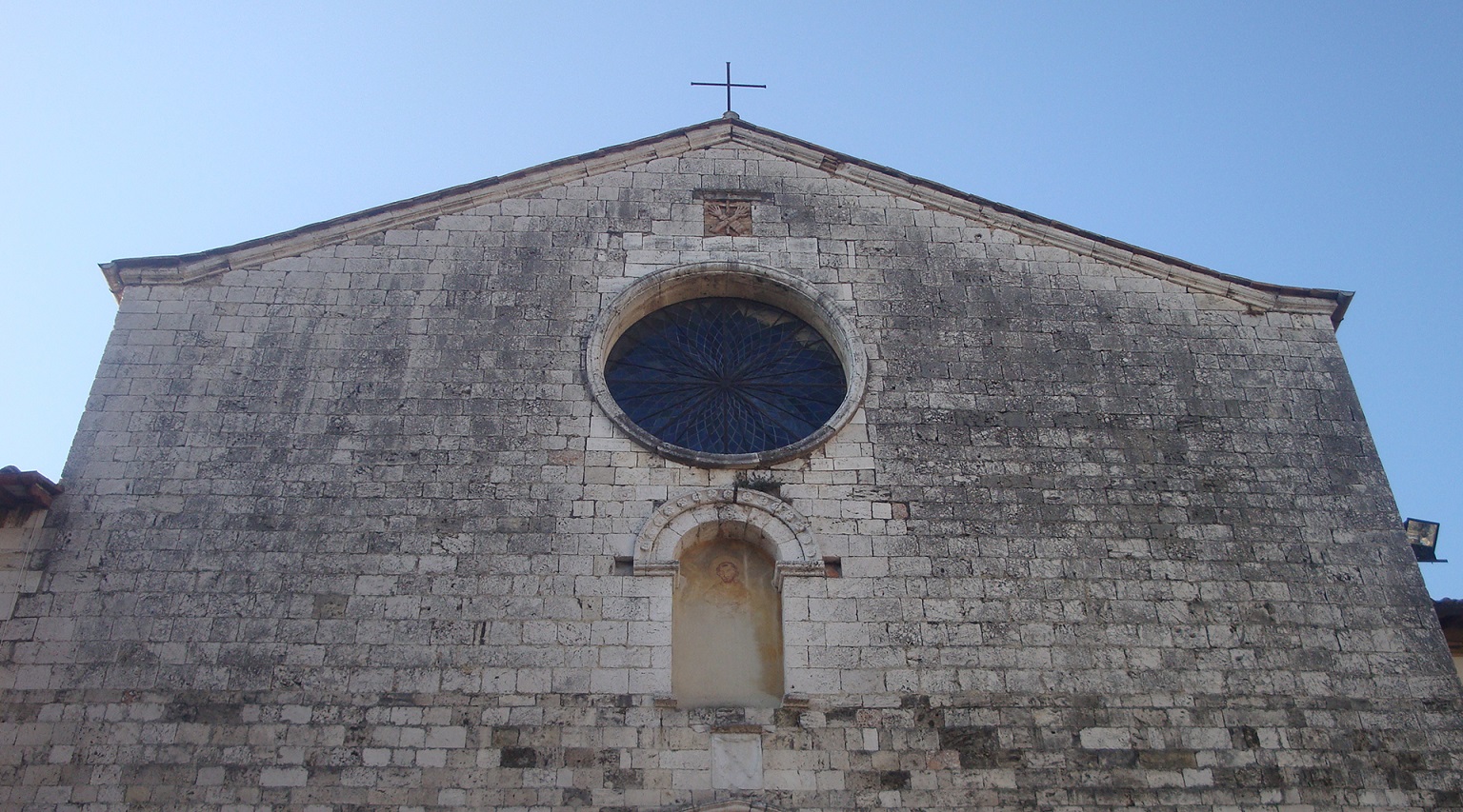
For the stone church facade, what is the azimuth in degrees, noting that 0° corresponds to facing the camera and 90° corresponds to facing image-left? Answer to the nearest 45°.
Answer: approximately 0°
